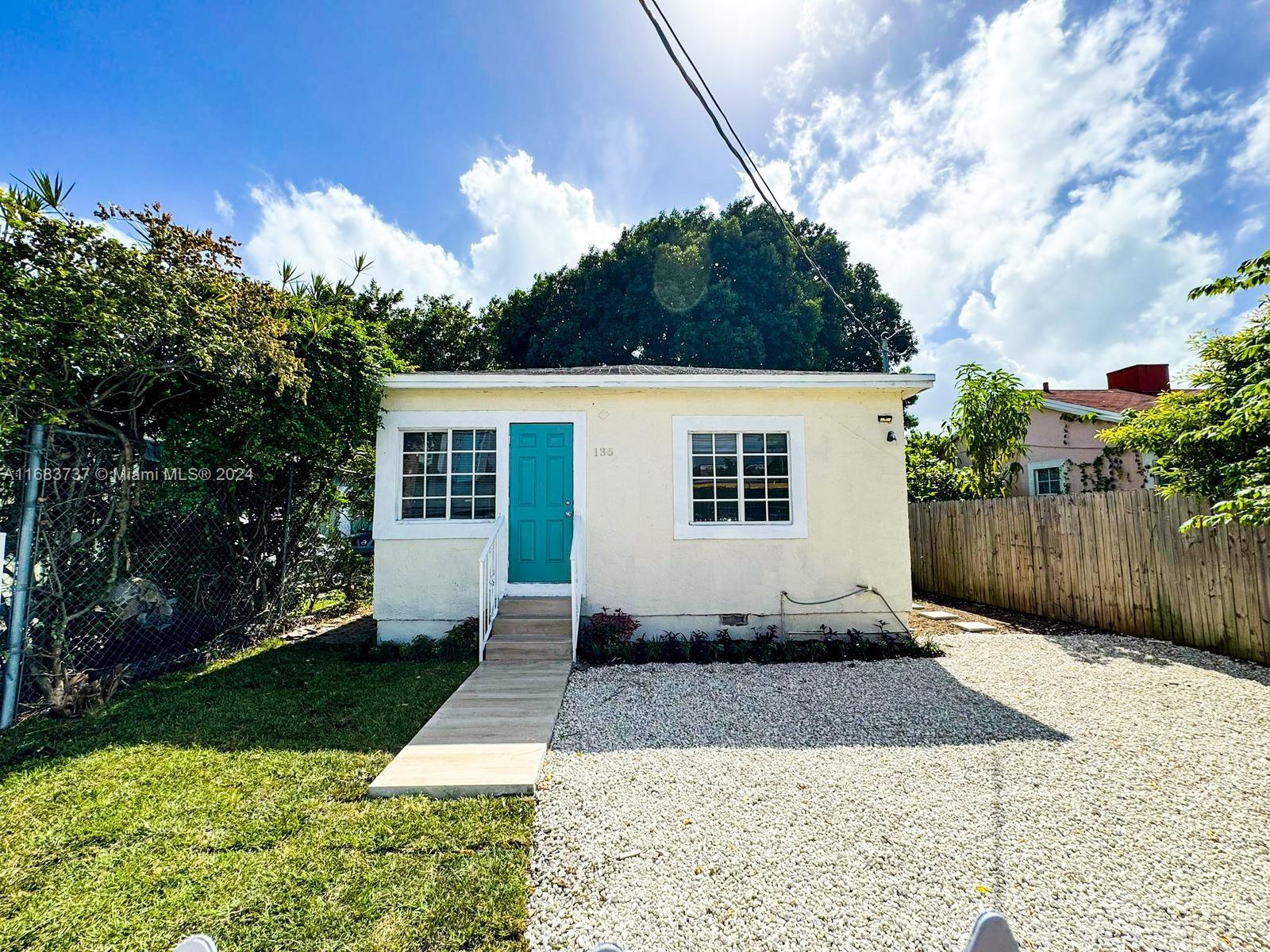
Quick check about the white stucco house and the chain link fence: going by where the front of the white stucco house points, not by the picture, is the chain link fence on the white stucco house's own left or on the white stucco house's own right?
on the white stucco house's own right

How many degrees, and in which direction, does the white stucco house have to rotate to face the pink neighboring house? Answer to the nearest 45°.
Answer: approximately 135° to its left

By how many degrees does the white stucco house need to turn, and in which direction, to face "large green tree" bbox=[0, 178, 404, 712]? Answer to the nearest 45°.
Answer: approximately 45° to its right

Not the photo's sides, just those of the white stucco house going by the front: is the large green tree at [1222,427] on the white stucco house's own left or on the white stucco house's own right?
on the white stucco house's own left

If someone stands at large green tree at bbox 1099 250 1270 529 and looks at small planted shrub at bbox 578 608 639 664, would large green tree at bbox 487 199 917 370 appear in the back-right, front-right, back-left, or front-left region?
front-right

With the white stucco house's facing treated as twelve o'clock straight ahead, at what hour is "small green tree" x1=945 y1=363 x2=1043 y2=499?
The small green tree is roughly at 8 o'clock from the white stucco house.

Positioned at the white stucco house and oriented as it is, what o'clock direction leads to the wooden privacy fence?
The wooden privacy fence is roughly at 9 o'clock from the white stucco house.

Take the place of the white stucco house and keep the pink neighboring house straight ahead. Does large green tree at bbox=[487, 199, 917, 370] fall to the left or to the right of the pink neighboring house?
left

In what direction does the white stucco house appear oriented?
toward the camera

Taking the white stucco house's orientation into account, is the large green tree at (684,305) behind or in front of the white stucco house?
behind
